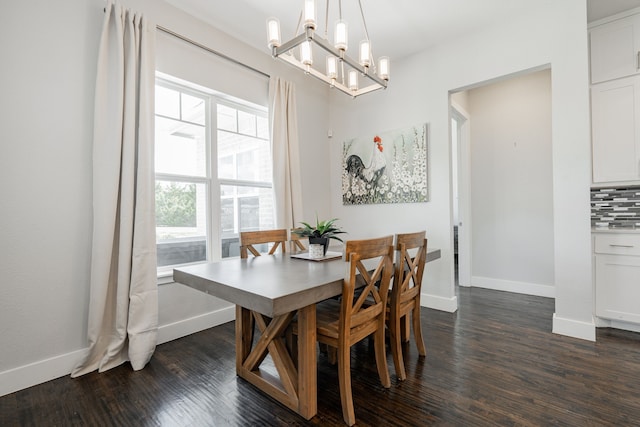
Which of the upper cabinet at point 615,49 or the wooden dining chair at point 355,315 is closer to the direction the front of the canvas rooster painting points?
the wooden dining chair

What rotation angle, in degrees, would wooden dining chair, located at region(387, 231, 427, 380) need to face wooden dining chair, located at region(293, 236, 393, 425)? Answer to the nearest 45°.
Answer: approximately 90° to its left

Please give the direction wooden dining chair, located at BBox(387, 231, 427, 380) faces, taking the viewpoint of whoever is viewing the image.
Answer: facing away from the viewer and to the left of the viewer

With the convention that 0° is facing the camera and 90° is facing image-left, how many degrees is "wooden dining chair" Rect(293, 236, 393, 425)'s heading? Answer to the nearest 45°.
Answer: approximately 135°

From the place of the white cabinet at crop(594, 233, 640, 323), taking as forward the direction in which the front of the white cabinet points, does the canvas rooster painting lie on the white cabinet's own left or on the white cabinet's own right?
on the white cabinet's own right

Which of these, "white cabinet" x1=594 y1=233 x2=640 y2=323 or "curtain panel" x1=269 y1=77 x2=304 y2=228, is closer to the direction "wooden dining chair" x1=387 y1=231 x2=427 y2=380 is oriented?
the curtain panel

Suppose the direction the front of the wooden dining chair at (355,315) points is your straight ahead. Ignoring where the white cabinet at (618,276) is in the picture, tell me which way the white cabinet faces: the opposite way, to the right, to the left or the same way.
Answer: to the left

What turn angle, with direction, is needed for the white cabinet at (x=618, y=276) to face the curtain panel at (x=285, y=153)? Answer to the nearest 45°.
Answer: approximately 45° to its right
